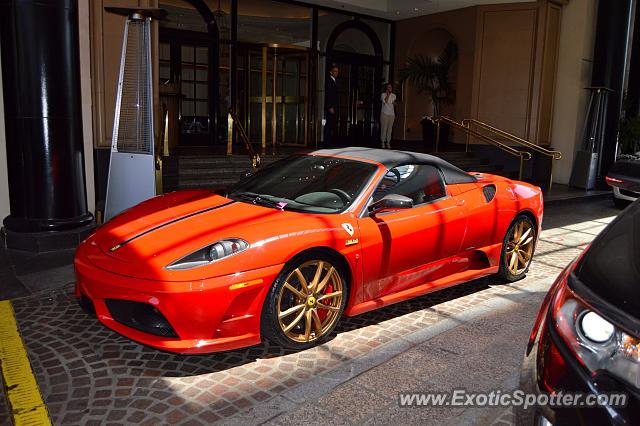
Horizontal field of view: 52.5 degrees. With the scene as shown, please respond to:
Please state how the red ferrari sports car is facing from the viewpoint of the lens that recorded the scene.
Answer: facing the viewer and to the left of the viewer

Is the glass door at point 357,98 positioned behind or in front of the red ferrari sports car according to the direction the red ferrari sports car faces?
behind

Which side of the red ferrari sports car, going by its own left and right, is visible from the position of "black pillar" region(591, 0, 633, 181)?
back

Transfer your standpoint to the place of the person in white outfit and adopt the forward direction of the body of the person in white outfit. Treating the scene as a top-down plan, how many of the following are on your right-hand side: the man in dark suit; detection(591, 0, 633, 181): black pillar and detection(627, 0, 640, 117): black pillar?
1

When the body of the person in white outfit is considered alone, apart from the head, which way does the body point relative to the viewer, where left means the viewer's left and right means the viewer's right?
facing the viewer

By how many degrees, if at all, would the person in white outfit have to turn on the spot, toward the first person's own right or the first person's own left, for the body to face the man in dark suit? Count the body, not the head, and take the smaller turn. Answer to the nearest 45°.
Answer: approximately 90° to the first person's own right

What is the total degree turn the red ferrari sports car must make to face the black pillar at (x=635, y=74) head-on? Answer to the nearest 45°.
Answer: approximately 180°

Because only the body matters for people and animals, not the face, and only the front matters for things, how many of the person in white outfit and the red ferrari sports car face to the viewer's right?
0

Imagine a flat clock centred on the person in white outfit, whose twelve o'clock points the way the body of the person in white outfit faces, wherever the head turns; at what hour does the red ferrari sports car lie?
The red ferrari sports car is roughly at 12 o'clock from the person in white outfit.

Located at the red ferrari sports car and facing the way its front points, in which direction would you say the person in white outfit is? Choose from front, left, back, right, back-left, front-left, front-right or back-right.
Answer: back-right

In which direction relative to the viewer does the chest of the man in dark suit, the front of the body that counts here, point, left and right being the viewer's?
facing the viewer and to the right of the viewer

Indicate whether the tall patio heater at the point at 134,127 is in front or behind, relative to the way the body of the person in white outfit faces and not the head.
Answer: in front

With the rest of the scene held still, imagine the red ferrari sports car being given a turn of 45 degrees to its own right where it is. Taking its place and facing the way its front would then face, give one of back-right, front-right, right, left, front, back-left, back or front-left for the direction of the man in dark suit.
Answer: right

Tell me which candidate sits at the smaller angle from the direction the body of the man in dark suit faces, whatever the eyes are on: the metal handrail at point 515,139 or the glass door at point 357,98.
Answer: the metal handrail

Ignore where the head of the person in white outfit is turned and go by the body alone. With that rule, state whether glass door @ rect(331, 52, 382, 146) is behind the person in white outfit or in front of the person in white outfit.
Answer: behind

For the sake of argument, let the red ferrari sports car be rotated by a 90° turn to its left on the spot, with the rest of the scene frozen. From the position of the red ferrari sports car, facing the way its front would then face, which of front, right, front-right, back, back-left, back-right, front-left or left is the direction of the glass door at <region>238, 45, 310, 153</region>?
back-left

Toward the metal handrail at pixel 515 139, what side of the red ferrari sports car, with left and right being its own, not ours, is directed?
back

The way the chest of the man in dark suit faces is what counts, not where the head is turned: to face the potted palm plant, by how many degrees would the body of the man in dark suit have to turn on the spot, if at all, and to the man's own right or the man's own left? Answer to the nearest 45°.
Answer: approximately 90° to the man's own left

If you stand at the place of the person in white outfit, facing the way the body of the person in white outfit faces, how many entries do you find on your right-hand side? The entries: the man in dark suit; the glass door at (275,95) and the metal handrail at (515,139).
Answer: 2

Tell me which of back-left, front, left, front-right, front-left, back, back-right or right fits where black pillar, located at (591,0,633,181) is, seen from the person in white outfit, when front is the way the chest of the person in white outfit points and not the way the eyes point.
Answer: left
